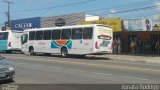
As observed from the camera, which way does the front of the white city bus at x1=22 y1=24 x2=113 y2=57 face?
facing away from the viewer and to the left of the viewer

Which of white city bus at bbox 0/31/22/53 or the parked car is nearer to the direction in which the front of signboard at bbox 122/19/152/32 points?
the parked car

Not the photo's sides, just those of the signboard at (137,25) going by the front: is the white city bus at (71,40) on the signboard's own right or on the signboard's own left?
on the signboard's own right

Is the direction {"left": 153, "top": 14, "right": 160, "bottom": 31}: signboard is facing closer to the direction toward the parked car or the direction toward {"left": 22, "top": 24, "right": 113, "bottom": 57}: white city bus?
the parked car

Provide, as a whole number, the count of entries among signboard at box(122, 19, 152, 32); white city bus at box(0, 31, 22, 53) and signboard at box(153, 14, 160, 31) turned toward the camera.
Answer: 2

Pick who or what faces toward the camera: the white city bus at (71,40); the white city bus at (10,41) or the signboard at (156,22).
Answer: the signboard
